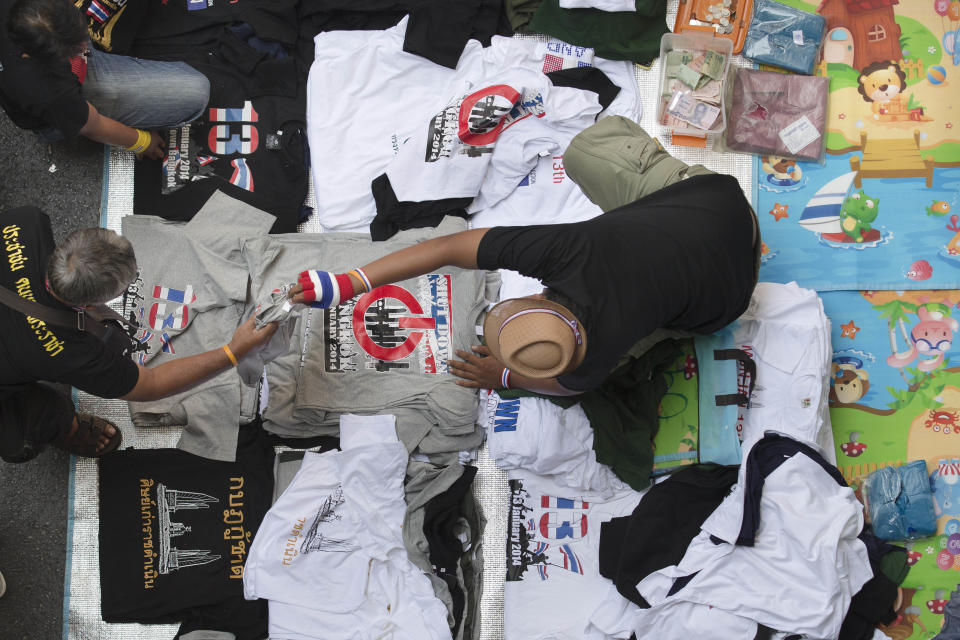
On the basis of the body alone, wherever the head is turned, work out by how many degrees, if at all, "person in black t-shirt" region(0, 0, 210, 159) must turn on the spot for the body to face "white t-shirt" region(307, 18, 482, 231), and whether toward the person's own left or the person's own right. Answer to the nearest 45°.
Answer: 0° — they already face it

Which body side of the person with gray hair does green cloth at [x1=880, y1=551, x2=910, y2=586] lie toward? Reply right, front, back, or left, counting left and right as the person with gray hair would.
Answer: front

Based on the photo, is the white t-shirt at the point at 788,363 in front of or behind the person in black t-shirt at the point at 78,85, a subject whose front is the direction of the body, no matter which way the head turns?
in front

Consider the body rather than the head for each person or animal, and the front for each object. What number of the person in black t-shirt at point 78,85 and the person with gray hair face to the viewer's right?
2

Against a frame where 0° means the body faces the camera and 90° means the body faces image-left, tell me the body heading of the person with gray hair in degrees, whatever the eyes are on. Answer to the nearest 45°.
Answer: approximately 270°

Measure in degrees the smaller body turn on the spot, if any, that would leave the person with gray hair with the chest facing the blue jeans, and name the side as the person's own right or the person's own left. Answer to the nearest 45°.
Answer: approximately 90° to the person's own left

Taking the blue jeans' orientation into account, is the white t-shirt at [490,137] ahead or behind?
ahead

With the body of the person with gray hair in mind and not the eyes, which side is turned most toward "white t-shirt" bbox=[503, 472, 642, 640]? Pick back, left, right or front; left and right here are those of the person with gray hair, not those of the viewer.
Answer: front

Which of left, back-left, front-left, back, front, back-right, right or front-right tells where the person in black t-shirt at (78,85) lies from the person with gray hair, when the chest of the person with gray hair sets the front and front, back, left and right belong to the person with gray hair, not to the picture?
left

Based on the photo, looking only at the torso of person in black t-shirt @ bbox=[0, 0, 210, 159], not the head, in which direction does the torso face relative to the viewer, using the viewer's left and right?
facing to the right of the viewer

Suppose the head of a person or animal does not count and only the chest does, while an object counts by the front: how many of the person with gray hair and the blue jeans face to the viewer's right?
2

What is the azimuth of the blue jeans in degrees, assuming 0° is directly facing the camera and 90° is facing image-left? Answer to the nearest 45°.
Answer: approximately 270°
